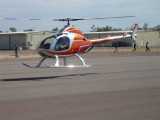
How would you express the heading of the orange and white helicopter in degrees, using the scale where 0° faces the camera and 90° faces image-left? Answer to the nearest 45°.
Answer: approximately 45°
